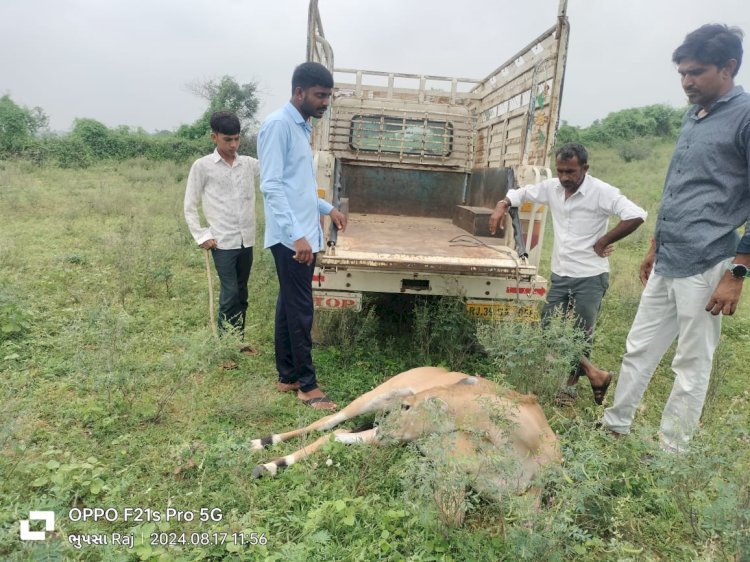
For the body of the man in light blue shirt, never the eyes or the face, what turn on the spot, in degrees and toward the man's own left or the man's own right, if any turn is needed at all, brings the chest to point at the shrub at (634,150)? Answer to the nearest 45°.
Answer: approximately 90° to the man's own left

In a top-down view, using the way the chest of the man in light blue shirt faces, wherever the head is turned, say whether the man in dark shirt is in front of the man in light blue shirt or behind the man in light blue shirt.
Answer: in front

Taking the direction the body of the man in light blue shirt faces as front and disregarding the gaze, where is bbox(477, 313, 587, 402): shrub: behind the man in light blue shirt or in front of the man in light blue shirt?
in front

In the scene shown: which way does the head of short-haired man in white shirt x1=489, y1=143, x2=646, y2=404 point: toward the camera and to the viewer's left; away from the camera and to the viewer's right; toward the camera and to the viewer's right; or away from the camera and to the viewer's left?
toward the camera and to the viewer's left

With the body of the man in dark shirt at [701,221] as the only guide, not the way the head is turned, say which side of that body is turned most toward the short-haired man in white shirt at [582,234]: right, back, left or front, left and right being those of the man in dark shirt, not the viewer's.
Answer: right

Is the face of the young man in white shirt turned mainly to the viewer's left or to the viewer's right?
to the viewer's right

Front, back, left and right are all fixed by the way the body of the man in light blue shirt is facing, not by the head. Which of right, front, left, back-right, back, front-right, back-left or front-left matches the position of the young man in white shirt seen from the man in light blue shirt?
back

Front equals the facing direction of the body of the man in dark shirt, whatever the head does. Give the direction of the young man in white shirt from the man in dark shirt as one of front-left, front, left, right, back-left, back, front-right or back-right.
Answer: front-right

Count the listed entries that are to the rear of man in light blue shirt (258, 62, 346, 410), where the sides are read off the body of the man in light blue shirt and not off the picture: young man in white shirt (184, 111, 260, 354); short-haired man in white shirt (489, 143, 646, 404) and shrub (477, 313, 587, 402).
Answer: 1

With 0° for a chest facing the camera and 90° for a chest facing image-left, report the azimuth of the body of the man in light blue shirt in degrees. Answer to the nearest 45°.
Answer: approximately 315°

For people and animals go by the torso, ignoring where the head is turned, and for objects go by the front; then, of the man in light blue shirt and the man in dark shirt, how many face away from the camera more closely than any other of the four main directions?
0

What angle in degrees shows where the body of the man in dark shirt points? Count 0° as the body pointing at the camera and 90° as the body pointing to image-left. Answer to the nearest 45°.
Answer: approximately 45°
